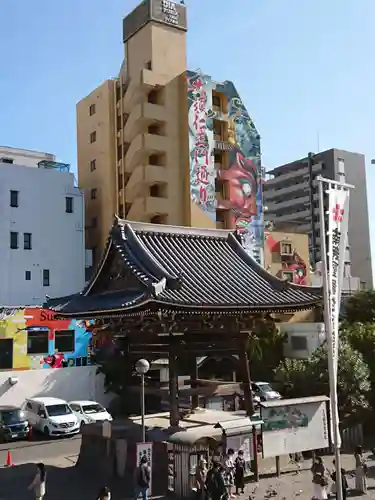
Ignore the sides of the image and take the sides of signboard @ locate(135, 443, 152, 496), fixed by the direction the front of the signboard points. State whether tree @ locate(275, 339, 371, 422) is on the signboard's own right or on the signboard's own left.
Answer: on the signboard's own left

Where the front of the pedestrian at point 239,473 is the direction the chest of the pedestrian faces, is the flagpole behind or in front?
in front

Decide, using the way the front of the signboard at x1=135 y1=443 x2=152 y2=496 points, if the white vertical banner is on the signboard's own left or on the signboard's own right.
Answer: on the signboard's own left

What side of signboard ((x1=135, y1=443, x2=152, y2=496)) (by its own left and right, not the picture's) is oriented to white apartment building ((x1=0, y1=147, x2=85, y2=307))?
back
